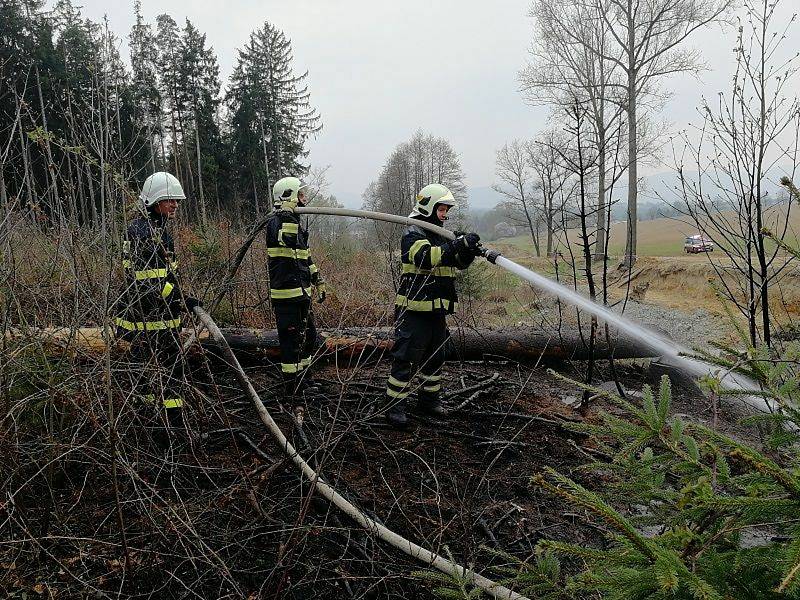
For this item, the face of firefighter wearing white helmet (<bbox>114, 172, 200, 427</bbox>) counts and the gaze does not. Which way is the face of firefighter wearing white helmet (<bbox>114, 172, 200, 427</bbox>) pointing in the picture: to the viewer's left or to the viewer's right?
to the viewer's right

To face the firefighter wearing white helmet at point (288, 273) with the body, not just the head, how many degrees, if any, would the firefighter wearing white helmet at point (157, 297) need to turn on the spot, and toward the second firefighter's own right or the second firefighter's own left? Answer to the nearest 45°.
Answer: approximately 45° to the second firefighter's own left

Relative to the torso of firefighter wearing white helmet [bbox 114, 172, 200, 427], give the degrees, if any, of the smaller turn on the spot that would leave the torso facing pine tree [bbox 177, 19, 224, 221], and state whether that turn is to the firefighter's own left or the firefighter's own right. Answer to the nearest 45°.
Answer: approximately 90° to the firefighter's own left

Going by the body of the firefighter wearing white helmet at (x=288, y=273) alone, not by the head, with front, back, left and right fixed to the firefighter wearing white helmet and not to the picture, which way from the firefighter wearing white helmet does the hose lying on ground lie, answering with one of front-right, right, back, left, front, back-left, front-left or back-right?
right

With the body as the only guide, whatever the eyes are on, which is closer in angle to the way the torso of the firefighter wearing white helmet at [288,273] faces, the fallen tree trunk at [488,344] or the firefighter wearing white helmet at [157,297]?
the fallen tree trunk

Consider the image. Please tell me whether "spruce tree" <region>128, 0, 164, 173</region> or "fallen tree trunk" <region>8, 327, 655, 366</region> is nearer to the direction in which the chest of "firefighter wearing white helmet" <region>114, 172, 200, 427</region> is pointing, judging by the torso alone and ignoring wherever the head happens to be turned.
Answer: the fallen tree trunk

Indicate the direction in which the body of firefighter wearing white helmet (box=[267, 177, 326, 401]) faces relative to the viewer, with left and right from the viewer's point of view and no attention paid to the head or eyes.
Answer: facing to the right of the viewer

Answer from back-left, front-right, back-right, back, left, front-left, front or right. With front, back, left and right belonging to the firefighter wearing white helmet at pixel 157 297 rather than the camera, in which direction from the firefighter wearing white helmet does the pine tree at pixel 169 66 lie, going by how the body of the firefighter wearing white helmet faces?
left

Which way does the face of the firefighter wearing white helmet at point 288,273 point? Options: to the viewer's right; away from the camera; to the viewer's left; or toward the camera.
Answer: to the viewer's right

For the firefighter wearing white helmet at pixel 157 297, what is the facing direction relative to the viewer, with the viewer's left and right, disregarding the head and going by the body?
facing to the right of the viewer
